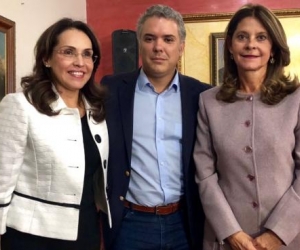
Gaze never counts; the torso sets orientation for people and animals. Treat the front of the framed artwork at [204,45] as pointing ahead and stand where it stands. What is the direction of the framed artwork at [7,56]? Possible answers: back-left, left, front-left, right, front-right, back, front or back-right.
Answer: front-right

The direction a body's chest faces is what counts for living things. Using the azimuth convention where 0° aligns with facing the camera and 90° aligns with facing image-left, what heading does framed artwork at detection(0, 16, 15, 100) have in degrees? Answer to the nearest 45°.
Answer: approximately 315°

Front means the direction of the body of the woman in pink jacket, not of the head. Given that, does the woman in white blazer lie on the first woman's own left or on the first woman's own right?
on the first woman's own right

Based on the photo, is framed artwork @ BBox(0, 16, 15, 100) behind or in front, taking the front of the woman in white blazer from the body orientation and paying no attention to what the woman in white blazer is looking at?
behind

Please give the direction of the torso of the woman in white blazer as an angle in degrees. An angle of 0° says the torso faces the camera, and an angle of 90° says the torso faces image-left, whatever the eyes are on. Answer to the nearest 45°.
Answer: approximately 315°

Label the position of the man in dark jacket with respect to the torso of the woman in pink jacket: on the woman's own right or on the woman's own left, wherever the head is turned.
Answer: on the woman's own right

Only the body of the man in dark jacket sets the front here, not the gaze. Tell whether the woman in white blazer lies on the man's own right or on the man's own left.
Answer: on the man's own right

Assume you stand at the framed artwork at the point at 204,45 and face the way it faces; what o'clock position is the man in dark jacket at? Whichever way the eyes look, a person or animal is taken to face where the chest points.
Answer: The man in dark jacket is roughly at 12 o'clock from the framed artwork.
